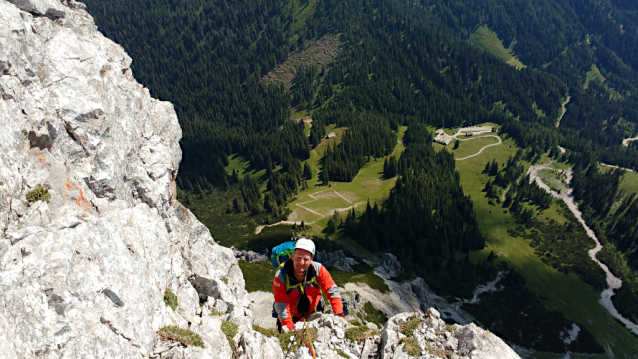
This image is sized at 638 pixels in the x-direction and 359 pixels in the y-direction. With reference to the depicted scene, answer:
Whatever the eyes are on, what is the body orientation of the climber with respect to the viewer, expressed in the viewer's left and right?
facing the viewer

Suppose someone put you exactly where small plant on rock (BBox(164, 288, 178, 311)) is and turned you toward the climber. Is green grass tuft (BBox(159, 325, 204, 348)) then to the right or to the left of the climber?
right

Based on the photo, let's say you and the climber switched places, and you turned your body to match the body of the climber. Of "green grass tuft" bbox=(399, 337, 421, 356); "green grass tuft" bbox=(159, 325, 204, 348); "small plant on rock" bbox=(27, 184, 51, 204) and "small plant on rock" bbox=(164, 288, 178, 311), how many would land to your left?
1

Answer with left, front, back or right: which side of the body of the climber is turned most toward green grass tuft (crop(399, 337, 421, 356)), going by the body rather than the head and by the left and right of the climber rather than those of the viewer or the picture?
left

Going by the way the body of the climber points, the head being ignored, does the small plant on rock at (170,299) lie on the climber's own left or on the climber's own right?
on the climber's own right

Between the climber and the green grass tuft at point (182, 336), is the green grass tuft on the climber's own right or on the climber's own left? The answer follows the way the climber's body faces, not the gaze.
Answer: on the climber's own right

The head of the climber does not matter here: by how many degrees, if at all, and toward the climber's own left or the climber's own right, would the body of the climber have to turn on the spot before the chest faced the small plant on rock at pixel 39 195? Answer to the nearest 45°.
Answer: approximately 90° to the climber's own right
